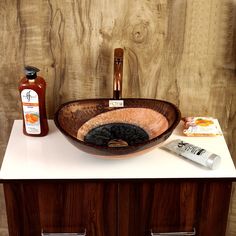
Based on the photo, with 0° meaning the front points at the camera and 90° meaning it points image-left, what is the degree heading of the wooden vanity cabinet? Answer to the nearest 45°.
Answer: approximately 0°
